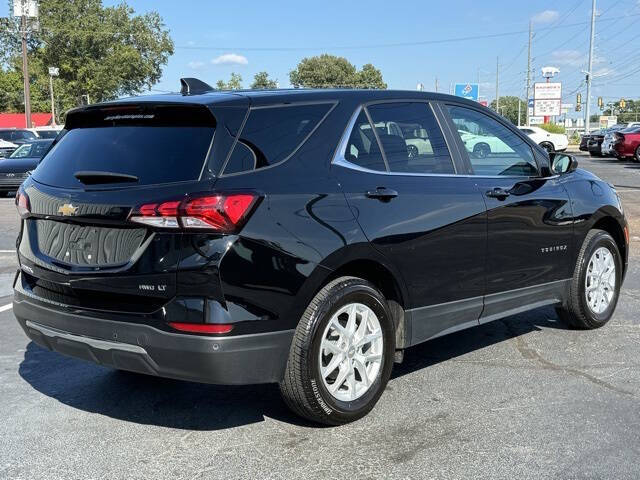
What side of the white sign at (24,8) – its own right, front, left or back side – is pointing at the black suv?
front

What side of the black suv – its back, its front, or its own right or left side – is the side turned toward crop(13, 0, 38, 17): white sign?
left

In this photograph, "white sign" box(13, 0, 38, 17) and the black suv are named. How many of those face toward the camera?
1

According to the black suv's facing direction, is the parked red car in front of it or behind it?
in front

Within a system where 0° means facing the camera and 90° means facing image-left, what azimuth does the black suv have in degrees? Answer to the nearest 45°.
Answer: approximately 225°

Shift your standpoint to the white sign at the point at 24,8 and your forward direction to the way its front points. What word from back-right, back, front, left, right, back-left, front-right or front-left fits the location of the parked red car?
front-left

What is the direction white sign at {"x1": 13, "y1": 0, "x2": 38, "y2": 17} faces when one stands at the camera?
facing the viewer

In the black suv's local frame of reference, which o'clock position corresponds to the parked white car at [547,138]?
The parked white car is roughly at 11 o'clock from the black suv.

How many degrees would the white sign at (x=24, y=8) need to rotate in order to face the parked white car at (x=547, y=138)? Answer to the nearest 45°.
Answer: approximately 45° to its left
